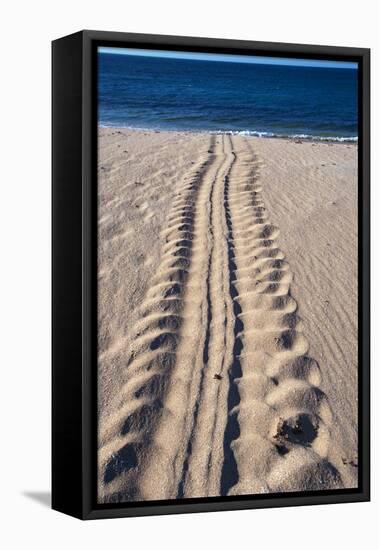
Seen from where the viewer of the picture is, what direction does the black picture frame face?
facing the viewer and to the right of the viewer
